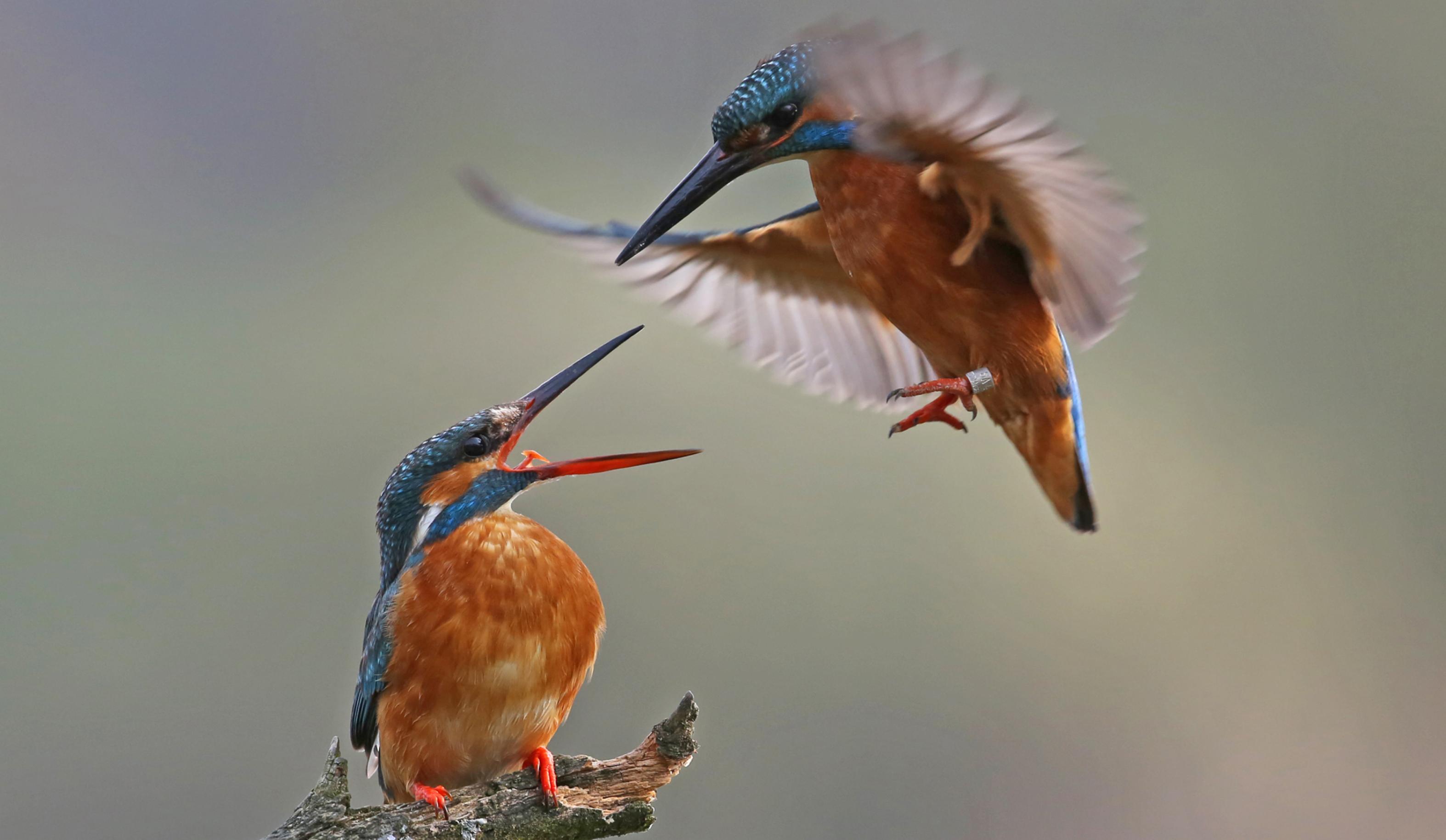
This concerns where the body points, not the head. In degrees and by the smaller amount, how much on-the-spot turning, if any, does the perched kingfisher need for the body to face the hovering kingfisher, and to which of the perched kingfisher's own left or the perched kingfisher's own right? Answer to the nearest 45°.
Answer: approximately 45° to the perched kingfisher's own left

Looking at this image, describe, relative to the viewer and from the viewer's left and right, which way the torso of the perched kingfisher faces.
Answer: facing the viewer and to the right of the viewer

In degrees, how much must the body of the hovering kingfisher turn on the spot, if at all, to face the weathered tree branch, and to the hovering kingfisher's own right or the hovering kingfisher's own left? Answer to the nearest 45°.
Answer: approximately 45° to the hovering kingfisher's own right

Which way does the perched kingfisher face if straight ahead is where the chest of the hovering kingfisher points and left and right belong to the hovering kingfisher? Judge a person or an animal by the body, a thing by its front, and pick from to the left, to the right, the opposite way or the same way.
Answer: to the left

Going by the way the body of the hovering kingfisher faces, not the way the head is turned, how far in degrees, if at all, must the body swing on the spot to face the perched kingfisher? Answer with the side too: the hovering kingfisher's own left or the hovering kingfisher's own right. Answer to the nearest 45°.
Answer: approximately 45° to the hovering kingfisher's own right

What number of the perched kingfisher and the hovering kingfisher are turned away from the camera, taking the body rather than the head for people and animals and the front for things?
0

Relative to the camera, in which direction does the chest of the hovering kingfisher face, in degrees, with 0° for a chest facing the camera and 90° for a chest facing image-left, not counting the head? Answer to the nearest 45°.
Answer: approximately 45°
